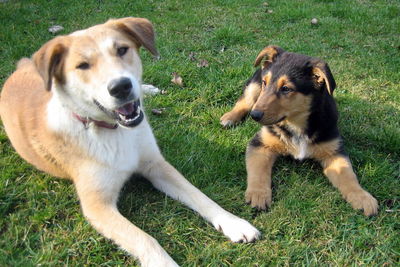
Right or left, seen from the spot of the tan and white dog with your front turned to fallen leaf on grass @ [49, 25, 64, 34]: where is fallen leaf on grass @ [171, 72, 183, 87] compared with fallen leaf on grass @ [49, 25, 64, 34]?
right

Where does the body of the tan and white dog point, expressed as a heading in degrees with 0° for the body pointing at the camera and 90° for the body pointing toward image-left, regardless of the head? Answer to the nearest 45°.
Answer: approximately 315°

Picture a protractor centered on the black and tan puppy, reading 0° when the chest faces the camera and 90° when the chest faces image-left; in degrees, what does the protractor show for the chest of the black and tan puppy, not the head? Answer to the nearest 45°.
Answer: approximately 0°

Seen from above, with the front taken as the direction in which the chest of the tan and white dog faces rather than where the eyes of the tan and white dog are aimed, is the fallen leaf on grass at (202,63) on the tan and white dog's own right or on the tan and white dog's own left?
on the tan and white dog's own left

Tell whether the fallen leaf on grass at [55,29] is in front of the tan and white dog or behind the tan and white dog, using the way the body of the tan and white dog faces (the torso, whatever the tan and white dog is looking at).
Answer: behind

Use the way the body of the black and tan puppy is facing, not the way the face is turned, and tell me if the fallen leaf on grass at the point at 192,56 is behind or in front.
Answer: behind

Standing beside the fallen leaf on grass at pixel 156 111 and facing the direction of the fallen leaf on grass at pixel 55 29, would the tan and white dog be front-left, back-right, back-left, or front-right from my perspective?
back-left
